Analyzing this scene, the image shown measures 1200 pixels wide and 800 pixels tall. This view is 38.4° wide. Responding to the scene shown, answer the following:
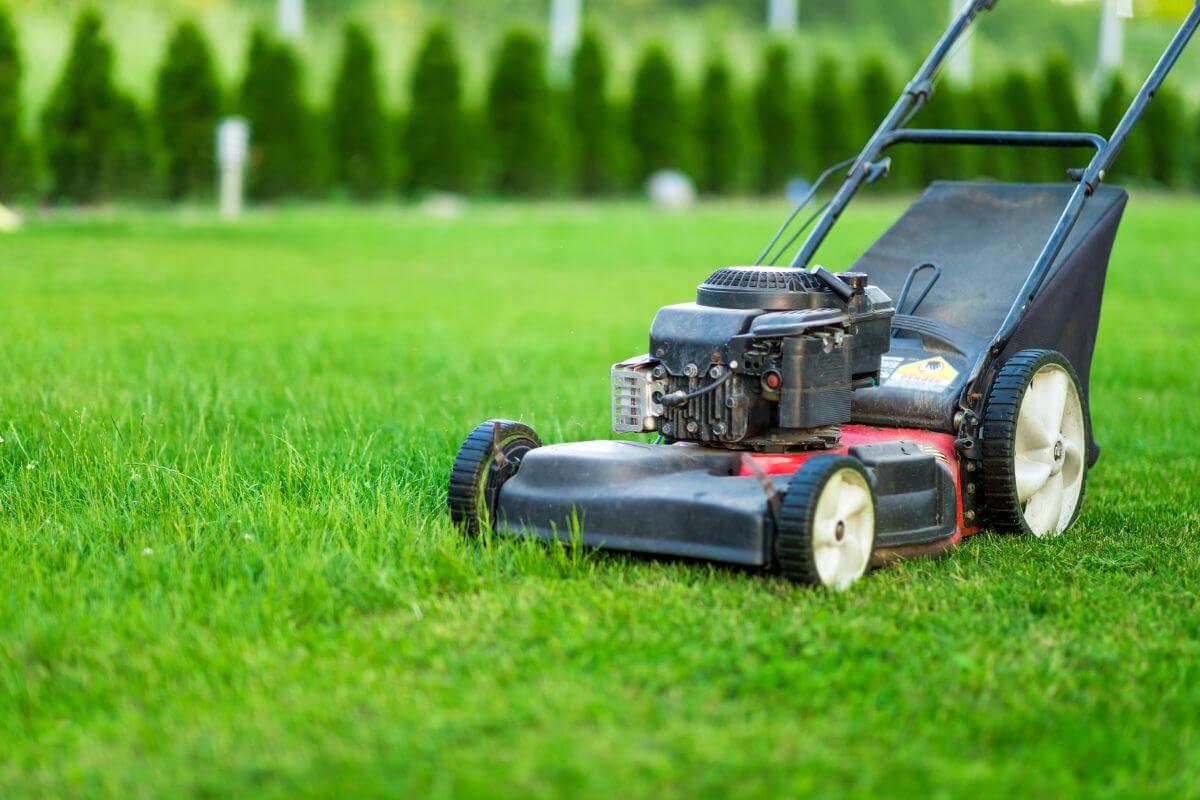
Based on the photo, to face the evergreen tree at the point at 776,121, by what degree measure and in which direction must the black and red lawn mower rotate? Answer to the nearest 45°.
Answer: approximately 135° to its right

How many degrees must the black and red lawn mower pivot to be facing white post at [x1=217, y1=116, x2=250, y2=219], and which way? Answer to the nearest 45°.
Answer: approximately 90° to its right

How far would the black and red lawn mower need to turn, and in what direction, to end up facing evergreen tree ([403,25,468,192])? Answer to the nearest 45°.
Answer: approximately 135° to its right

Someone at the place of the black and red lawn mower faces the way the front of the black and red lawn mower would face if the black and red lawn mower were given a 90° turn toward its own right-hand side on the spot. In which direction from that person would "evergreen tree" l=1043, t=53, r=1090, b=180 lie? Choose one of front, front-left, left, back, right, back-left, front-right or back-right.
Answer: front-right

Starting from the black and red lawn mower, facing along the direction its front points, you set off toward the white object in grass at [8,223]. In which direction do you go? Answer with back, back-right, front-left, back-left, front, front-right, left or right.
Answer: right

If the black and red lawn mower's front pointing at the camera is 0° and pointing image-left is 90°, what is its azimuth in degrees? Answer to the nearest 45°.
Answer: approximately 45°

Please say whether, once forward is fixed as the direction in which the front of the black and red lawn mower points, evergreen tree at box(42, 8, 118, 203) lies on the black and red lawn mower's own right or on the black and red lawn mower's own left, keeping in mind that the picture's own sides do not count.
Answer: on the black and red lawn mower's own right

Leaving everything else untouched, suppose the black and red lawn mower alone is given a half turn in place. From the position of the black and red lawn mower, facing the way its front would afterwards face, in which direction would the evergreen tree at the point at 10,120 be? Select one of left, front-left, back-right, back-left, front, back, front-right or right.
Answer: left

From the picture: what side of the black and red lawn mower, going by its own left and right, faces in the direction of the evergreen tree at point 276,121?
right

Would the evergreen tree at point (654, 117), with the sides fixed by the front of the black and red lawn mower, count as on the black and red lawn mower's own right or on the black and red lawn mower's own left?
on the black and red lawn mower's own right

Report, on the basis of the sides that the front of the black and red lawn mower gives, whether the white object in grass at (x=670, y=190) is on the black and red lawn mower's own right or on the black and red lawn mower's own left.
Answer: on the black and red lawn mower's own right

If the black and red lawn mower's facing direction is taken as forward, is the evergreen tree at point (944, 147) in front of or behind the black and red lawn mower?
behind

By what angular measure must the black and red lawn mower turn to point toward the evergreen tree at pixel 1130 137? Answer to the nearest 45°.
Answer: approximately 135° to its right
